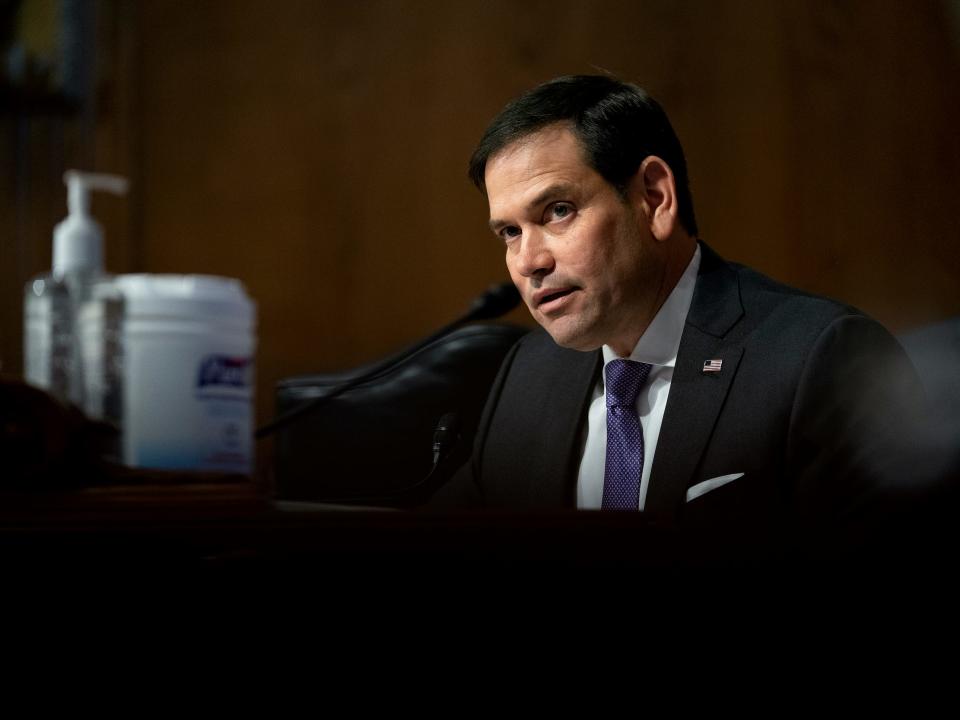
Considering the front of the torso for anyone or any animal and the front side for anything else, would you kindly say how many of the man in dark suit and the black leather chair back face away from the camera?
0

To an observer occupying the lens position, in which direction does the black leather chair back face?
facing the viewer and to the left of the viewer

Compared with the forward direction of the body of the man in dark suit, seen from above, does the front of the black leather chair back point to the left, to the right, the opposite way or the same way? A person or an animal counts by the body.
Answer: the same way

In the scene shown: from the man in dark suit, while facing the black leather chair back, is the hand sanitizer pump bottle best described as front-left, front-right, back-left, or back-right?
front-left

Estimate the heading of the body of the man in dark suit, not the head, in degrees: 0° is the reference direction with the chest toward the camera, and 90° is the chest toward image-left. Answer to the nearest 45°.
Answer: approximately 45°

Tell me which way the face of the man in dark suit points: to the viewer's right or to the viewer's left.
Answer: to the viewer's left
